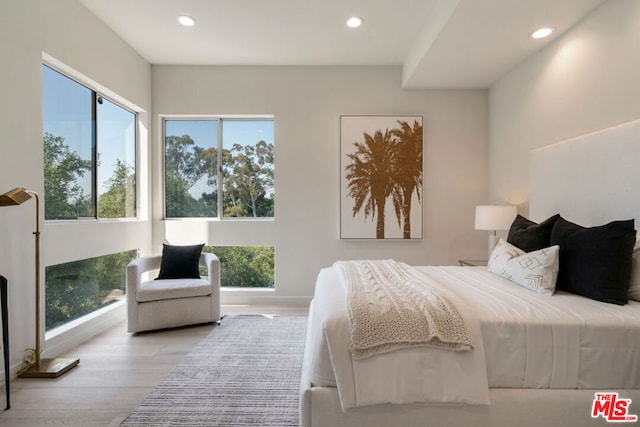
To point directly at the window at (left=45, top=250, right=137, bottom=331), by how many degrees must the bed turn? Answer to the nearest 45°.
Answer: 0° — it already faces it

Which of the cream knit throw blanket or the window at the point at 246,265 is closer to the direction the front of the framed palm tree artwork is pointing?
the cream knit throw blanket

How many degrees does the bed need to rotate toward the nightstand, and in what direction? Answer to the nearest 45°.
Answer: approximately 90° to its right

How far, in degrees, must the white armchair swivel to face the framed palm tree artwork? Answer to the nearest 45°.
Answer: approximately 90° to its left

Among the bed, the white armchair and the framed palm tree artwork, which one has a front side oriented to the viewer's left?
the bed

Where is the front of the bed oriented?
to the viewer's left

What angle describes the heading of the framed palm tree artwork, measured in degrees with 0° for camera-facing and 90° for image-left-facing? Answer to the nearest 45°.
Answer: approximately 0°

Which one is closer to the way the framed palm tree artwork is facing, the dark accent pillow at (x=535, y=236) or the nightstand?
the dark accent pillow
